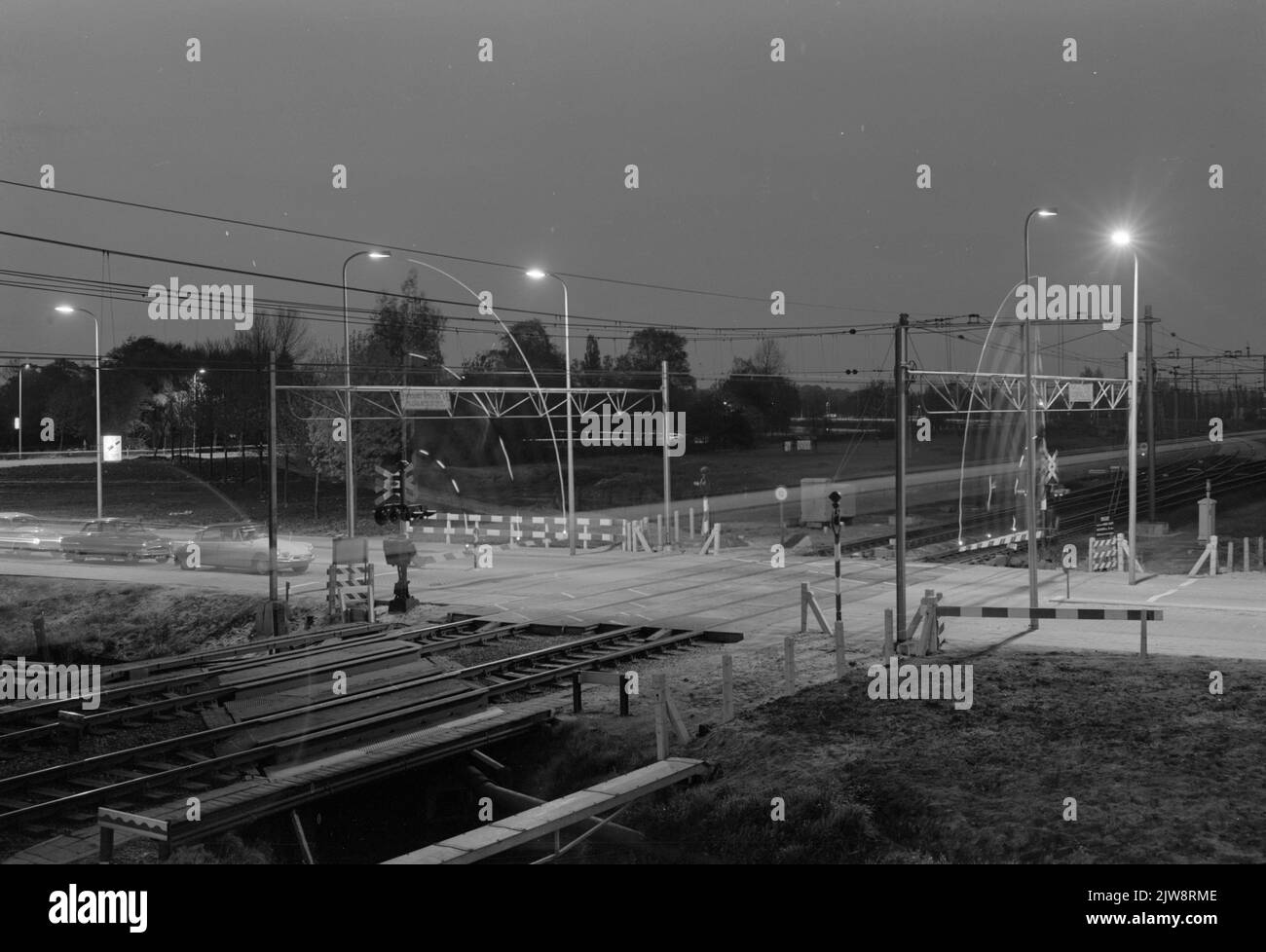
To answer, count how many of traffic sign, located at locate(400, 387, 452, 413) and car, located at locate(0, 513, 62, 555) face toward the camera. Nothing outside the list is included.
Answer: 1

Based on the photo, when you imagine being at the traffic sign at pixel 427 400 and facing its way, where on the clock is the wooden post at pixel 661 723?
The wooden post is roughly at 12 o'clock from the traffic sign.

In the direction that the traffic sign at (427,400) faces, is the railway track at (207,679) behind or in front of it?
in front

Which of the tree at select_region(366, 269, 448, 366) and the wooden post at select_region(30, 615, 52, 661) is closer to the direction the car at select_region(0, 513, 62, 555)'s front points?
the tree

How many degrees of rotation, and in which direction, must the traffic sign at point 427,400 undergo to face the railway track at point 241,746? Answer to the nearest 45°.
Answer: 0° — it already faces it

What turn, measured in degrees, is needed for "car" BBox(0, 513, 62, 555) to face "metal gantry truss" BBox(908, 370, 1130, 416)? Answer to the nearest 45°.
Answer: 0° — it already faces it

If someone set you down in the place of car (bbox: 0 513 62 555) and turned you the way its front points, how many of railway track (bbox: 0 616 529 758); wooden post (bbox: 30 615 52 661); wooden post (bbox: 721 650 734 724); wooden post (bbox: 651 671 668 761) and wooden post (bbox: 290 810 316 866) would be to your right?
5

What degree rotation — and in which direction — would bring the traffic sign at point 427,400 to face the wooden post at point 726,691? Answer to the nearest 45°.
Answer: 0° — it already faces it

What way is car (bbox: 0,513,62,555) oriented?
to the viewer's right

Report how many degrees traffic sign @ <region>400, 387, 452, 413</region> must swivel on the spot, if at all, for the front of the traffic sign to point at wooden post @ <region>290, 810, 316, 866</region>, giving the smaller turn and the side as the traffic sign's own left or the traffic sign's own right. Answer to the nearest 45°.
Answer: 0° — it already faces it

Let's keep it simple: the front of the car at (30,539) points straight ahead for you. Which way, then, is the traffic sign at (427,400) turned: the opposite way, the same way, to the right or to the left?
to the right

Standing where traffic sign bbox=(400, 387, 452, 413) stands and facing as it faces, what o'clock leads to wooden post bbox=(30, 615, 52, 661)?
The wooden post is roughly at 1 o'clock from the traffic sign.
